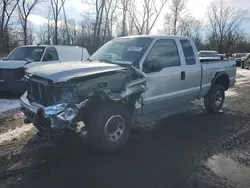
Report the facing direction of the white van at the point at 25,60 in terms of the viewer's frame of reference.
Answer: facing the viewer and to the left of the viewer

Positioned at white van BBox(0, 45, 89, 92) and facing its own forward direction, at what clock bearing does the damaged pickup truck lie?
The damaged pickup truck is roughly at 10 o'clock from the white van.

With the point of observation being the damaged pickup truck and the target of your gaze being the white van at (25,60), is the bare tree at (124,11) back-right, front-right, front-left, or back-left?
front-right

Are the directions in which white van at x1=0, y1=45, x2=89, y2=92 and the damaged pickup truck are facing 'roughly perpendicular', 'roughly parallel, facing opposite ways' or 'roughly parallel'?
roughly parallel

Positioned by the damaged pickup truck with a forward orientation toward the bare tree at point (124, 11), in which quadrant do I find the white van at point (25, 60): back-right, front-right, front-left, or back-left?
front-left

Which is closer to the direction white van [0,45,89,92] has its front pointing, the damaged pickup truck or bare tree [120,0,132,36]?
the damaged pickup truck

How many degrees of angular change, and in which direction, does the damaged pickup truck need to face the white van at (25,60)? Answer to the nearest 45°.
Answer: approximately 90° to its right

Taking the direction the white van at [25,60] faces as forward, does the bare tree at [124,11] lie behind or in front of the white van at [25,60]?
behind

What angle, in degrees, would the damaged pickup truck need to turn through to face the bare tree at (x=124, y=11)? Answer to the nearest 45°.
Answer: approximately 135° to its right

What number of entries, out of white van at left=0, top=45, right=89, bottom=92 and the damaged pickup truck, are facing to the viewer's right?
0
